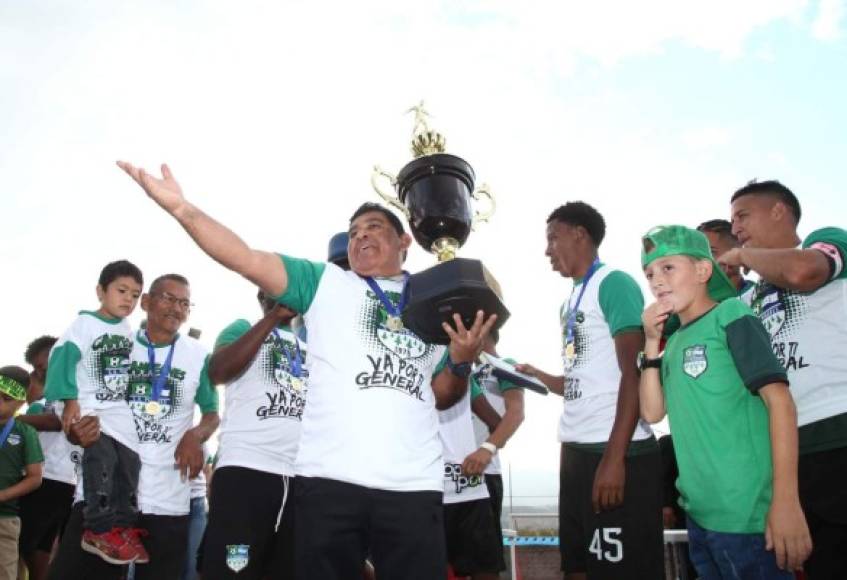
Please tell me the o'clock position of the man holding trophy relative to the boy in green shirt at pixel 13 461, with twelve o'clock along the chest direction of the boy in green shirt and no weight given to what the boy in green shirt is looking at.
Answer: The man holding trophy is roughly at 10 o'clock from the boy in green shirt.

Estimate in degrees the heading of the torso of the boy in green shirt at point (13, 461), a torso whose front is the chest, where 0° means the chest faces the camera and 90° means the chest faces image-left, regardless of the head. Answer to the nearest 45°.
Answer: approximately 45°

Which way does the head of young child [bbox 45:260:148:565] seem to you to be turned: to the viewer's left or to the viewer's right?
to the viewer's right

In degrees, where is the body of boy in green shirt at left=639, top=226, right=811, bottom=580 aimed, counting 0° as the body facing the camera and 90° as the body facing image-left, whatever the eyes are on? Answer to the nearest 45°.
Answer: approximately 45°

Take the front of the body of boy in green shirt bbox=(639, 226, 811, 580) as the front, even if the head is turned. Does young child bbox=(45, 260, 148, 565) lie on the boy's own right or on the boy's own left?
on the boy's own right

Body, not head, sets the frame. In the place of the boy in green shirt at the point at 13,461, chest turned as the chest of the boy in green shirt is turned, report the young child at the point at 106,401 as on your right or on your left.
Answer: on your left

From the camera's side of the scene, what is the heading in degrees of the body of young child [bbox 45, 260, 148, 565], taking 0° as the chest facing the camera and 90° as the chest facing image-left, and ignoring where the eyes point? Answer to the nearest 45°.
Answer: approximately 315°
